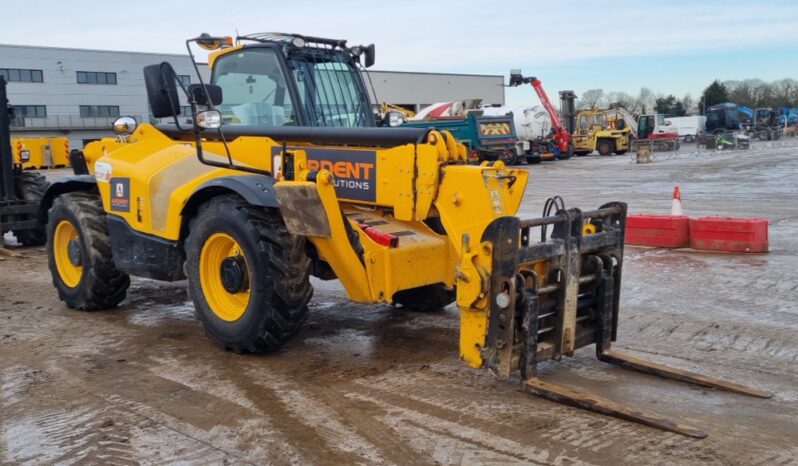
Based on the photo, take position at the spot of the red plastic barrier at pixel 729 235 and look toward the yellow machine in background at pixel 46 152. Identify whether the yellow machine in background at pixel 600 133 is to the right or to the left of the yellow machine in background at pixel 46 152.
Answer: right

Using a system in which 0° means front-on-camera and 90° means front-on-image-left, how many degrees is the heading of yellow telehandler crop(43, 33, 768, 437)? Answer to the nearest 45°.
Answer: approximately 315°

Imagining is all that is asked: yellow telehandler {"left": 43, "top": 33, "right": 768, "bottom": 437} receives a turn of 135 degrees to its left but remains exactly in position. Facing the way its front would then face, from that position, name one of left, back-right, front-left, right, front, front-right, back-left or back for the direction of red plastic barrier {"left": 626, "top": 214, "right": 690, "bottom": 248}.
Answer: front-right

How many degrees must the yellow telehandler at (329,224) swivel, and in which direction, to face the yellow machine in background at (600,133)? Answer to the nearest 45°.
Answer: approximately 135° to its left

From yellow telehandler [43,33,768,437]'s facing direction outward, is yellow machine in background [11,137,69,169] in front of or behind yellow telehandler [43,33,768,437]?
behind

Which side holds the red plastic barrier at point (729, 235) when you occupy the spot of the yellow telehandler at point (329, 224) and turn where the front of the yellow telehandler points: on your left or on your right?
on your left

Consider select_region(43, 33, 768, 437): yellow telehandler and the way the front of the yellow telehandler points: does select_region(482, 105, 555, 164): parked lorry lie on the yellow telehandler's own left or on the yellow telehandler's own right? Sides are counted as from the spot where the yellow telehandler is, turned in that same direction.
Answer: on the yellow telehandler's own left
